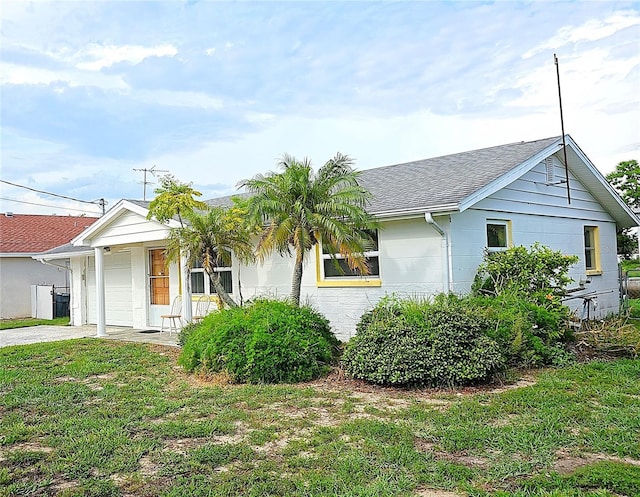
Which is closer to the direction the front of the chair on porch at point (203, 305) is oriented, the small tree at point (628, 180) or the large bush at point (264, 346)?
the large bush

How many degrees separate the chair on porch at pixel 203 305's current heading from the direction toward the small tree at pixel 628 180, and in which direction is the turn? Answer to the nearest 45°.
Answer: approximately 180°

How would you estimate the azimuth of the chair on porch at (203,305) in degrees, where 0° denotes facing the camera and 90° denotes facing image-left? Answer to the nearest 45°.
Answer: approximately 45°

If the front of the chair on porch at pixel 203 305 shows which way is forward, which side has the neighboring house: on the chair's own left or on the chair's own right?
on the chair's own right

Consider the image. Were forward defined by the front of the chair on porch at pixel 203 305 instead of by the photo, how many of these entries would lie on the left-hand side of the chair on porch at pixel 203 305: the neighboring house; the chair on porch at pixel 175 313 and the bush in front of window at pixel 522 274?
1

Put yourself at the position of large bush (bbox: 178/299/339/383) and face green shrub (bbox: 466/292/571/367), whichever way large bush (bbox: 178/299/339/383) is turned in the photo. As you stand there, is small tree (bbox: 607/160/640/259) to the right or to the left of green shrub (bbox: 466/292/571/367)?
left

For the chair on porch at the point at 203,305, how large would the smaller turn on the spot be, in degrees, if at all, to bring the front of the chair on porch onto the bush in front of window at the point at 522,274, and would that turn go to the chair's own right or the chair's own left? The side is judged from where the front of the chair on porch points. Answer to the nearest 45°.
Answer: approximately 90° to the chair's own left

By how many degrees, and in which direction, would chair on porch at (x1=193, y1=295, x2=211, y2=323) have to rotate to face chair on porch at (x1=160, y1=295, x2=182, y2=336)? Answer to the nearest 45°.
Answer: approximately 90° to its right
